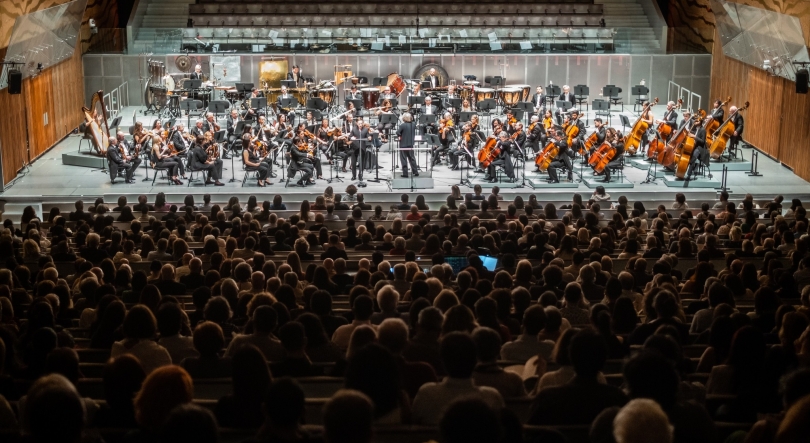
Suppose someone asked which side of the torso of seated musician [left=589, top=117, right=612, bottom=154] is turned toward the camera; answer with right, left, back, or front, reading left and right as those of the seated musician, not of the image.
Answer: left

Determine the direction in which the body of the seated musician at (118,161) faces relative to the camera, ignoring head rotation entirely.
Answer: to the viewer's right

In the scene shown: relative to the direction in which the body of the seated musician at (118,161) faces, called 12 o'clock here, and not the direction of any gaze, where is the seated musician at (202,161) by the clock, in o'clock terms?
the seated musician at (202,161) is roughly at 1 o'clock from the seated musician at (118,161).

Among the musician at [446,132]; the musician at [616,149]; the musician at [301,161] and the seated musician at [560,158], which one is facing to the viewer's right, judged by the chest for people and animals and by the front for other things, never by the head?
the musician at [301,161]

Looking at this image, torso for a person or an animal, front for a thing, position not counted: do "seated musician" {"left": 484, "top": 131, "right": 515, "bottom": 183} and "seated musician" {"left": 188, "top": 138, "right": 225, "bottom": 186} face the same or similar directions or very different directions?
very different directions

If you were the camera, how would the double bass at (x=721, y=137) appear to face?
facing to the left of the viewer

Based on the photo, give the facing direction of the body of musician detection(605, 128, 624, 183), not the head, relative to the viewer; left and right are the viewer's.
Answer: facing to the left of the viewer

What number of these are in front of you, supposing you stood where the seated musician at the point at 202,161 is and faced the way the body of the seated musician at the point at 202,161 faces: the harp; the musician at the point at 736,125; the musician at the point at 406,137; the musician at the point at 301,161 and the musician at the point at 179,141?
3

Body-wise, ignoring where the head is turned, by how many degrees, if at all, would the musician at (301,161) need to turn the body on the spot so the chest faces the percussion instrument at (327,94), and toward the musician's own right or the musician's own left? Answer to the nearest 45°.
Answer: approximately 90° to the musician's own left

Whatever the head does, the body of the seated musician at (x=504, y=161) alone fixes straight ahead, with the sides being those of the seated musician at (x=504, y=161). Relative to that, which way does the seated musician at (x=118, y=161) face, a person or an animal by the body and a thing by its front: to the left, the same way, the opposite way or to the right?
the opposite way

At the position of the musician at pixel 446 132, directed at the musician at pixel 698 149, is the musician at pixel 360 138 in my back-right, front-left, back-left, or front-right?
back-right

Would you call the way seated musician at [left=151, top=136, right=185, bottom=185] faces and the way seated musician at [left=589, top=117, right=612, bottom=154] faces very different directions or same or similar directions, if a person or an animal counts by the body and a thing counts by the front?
very different directions

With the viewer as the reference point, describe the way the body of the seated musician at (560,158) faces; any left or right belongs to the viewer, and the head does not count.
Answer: facing to the left of the viewer
